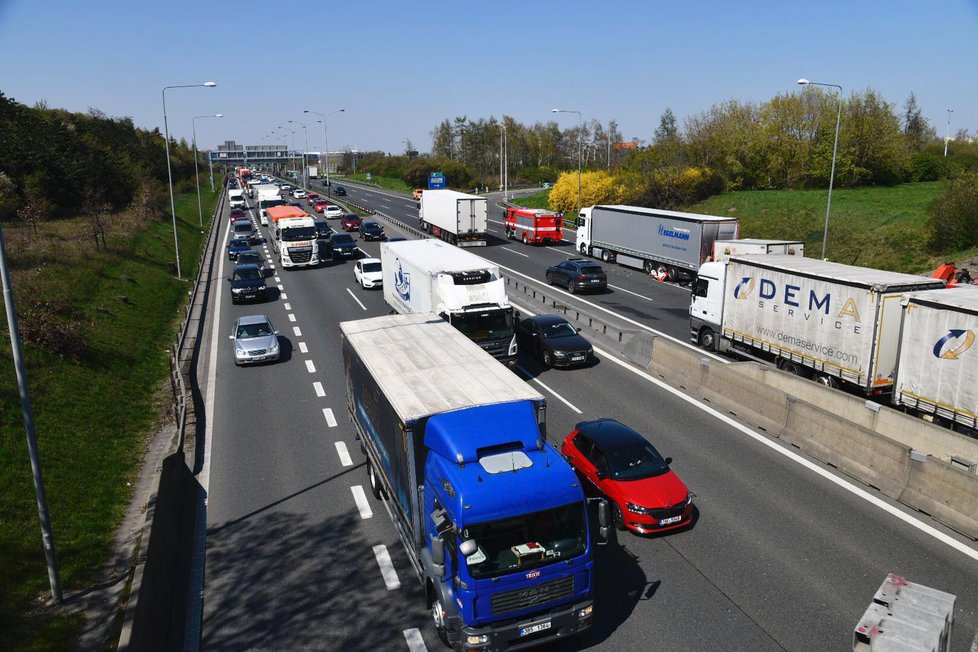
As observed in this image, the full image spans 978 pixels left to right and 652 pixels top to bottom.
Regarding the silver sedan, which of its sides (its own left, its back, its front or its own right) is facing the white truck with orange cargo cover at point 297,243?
back

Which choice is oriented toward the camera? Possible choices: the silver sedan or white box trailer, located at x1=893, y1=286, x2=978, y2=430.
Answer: the silver sedan

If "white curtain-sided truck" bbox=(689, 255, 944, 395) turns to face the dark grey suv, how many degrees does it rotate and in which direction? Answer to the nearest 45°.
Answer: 0° — it already faces it

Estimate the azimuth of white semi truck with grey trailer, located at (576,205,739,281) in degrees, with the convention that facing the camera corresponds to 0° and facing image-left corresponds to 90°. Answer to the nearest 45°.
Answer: approximately 135°

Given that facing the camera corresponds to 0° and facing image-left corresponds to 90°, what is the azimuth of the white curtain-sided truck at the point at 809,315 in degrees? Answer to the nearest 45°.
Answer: approximately 135°

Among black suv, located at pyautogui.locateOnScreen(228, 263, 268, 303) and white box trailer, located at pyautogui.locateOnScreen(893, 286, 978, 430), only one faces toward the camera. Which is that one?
the black suv

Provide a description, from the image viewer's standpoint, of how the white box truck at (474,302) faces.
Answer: facing the viewer and to the right of the viewer

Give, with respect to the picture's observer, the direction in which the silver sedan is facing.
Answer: facing the viewer

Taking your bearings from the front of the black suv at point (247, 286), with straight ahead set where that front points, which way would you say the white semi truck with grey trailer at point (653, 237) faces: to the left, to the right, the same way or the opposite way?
the opposite way

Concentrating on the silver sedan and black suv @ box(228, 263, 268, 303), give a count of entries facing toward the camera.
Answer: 2

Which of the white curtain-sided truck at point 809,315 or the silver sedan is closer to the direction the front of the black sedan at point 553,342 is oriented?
the white curtain-sided truck

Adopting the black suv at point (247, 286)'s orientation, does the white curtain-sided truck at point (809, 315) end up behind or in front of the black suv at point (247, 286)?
in front

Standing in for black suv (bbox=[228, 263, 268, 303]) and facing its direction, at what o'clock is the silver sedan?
The silver sedan is roughly at 12 o'clock from the black suv.

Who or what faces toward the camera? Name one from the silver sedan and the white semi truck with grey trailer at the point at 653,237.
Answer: the silver sedan

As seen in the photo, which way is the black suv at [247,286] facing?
toward the camera

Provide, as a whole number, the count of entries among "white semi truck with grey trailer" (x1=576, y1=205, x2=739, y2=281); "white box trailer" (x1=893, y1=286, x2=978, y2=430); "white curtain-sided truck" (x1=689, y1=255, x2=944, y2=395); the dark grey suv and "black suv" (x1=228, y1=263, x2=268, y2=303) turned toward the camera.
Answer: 1

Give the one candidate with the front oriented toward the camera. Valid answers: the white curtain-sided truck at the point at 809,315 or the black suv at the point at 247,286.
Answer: the black suv

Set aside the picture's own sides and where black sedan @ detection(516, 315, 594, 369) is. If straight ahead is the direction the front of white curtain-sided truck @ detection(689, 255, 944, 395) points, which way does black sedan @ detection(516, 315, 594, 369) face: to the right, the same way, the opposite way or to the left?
the opposite way

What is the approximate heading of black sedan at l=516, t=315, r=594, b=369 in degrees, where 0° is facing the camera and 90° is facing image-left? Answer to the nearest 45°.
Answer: approximately 315°

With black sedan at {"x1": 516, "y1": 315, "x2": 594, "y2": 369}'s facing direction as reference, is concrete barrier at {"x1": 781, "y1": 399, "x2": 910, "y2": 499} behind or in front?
in front
